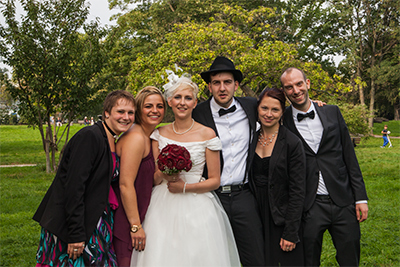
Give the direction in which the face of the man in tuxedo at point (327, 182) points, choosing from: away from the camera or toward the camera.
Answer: toward the camera

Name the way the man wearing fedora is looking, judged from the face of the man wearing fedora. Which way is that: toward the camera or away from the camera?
toward the camera

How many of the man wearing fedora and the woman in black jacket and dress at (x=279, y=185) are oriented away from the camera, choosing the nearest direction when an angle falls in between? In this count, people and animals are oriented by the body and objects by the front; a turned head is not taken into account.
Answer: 0

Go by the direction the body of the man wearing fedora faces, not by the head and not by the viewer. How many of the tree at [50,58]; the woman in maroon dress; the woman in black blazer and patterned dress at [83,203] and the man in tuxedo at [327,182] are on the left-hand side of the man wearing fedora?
1

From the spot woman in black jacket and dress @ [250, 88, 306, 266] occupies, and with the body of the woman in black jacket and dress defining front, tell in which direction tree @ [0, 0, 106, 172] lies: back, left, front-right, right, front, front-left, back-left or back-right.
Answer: right

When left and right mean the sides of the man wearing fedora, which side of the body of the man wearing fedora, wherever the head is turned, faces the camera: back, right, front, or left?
front

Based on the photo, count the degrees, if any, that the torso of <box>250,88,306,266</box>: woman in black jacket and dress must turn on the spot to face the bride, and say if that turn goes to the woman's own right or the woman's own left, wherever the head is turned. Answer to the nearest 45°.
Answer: approximately 45° to the woman's own right

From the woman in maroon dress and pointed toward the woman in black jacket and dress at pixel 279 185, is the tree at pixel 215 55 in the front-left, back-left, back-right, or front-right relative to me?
front-left

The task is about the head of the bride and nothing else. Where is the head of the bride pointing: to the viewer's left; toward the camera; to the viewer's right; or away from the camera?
toward the camera

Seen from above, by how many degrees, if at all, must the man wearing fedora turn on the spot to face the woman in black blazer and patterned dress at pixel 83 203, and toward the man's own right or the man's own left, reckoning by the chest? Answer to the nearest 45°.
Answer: approximately 45° to the man's own right

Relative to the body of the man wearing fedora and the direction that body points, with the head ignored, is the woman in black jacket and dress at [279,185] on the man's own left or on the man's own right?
on the man's own left
